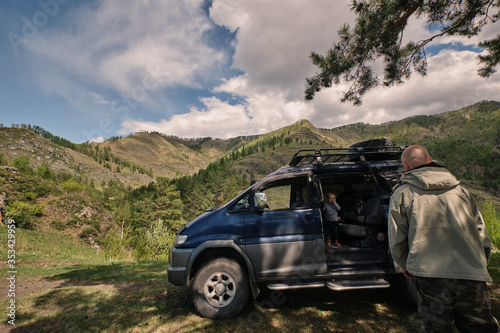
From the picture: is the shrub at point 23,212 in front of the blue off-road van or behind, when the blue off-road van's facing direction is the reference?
in front

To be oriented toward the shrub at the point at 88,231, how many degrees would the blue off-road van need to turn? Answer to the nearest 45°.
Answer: approximately 45° to its right

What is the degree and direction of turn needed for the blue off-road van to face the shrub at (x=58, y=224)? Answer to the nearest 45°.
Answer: approximately 45° to its right

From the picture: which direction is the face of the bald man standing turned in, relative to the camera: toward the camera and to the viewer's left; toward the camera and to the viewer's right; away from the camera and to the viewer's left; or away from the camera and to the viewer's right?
away from the camera and to the viewer's left

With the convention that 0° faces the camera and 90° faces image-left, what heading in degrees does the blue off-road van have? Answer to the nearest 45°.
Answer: approximately 90°
